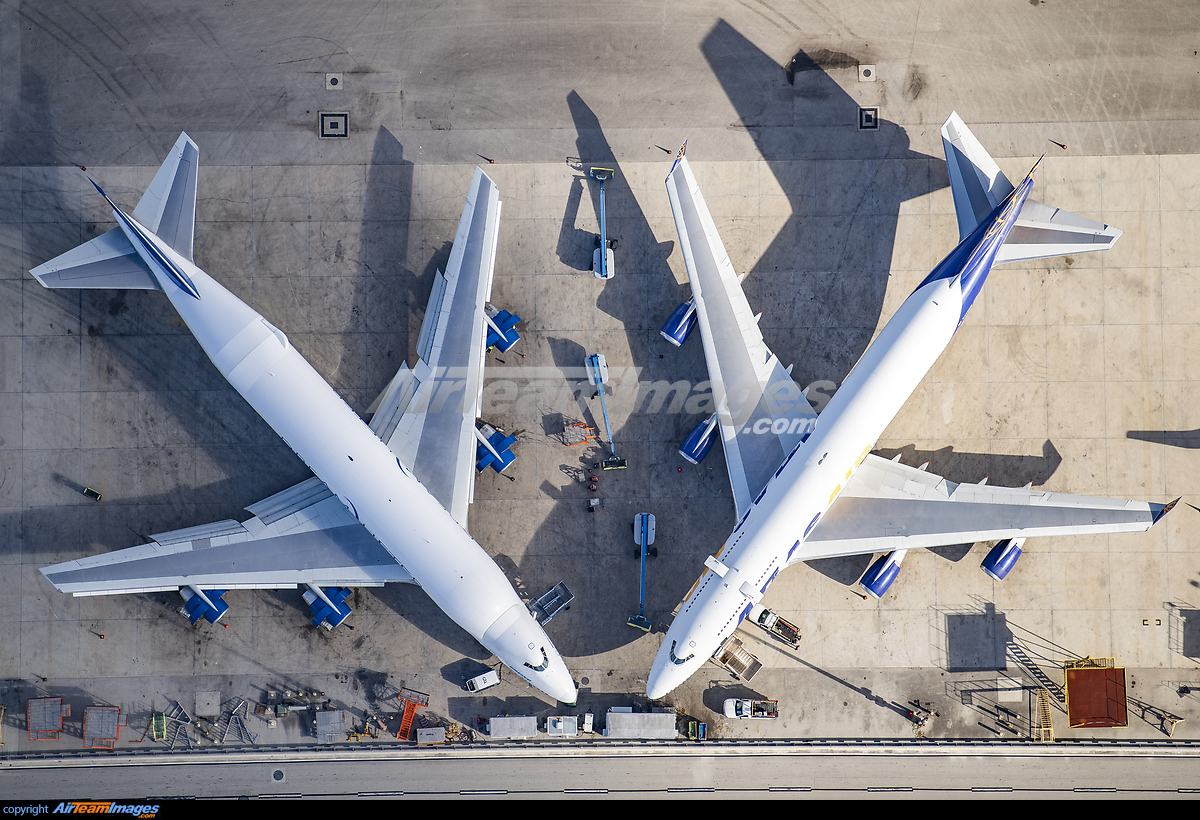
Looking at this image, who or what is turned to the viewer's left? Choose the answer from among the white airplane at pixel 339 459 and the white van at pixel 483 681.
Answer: the white van

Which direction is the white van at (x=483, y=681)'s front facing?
to the viewer's left

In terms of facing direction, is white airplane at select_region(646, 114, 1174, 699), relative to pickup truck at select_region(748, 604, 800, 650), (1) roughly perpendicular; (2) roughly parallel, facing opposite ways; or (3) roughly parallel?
roughly perpendicular

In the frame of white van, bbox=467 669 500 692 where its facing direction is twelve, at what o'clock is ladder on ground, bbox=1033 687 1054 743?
The ladder on ground is roughly at 6 o'clock from the white van.

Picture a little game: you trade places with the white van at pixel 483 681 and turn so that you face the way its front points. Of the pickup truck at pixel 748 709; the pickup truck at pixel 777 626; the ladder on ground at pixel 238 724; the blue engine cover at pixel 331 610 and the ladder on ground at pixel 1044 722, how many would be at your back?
3

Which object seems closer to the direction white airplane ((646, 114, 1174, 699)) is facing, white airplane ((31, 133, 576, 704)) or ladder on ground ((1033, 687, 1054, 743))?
the white airplane

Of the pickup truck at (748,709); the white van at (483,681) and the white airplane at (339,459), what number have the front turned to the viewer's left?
2

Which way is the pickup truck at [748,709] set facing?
to the viewer's left

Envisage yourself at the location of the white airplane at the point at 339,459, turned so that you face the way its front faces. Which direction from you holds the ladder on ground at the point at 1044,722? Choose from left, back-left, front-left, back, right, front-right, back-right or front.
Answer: front-left
